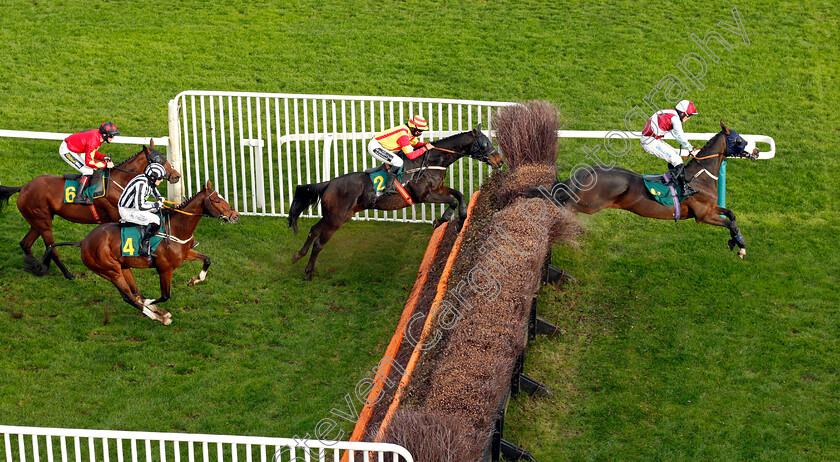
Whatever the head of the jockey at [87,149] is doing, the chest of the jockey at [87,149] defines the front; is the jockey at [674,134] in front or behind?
in front

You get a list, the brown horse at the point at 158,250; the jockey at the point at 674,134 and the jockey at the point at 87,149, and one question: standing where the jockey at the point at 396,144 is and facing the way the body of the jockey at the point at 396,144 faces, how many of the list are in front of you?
1

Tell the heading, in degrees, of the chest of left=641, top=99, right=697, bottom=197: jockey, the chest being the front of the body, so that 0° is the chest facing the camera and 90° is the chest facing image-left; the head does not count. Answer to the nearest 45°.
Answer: approximately 270°

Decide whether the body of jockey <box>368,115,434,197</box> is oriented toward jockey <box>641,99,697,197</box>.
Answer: yes

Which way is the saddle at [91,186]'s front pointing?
to the viewer's right

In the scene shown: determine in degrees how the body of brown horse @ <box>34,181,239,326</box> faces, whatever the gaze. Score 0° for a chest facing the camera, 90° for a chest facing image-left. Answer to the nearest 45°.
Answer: approximately 270°

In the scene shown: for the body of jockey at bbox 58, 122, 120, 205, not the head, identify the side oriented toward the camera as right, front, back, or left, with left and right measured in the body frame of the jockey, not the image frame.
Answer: right
